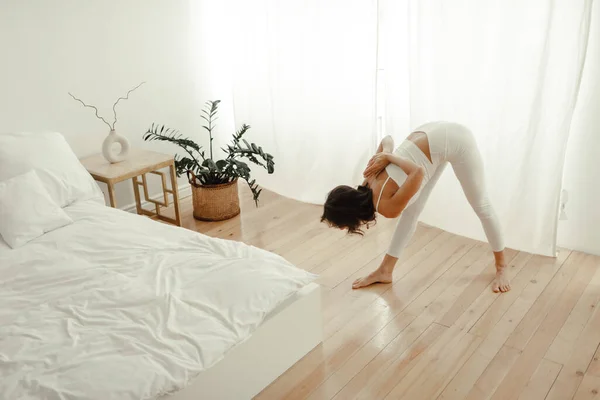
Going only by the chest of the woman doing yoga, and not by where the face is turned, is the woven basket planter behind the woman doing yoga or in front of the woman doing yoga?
in front

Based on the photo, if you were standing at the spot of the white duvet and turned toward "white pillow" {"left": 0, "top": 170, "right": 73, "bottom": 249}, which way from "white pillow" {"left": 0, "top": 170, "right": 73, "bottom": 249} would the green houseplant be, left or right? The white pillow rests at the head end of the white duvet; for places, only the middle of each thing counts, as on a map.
right

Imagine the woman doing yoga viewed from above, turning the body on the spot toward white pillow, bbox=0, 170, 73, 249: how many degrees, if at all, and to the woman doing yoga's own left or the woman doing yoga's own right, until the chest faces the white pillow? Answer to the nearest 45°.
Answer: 0° — they already face it

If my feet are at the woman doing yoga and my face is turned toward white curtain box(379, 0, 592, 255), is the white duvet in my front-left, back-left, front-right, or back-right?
back-left

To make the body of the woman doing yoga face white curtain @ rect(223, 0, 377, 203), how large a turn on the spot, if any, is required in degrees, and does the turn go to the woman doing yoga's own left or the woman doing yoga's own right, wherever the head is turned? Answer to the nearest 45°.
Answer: approximately 45° to the woman doing yoga's own right

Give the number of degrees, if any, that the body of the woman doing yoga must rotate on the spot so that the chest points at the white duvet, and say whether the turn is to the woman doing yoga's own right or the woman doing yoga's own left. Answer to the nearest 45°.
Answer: approximately 45° to the woman doing yoga's own left

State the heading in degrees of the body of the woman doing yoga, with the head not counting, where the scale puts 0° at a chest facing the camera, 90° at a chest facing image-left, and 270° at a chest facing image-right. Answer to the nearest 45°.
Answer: approximately 90°

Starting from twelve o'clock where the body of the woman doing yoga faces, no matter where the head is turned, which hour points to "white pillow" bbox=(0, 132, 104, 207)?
The white pillow is roughly at 12 o'clock from the woman doing yoga.

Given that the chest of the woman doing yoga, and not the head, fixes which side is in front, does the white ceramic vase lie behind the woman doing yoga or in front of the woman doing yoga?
in front

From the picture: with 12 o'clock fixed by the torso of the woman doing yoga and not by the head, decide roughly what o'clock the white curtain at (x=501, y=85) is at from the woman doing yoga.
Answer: The white curtain is roughly at 4 o'clock from the woman doing yoga.
